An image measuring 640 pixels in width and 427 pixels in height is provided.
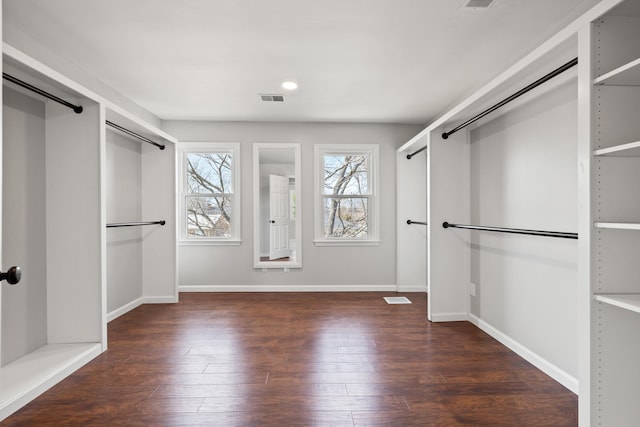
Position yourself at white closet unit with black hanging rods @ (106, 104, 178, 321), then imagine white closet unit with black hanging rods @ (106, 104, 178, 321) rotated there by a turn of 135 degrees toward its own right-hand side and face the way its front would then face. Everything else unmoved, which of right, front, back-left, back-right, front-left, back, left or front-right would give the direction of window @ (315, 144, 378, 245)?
back-left

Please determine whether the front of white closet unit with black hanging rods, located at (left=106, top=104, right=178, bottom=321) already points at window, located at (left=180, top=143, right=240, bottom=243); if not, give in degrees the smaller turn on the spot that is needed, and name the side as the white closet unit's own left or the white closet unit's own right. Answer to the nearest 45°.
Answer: approximately 45° to the white closet unit's own left

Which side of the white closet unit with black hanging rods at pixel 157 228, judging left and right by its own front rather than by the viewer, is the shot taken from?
right
